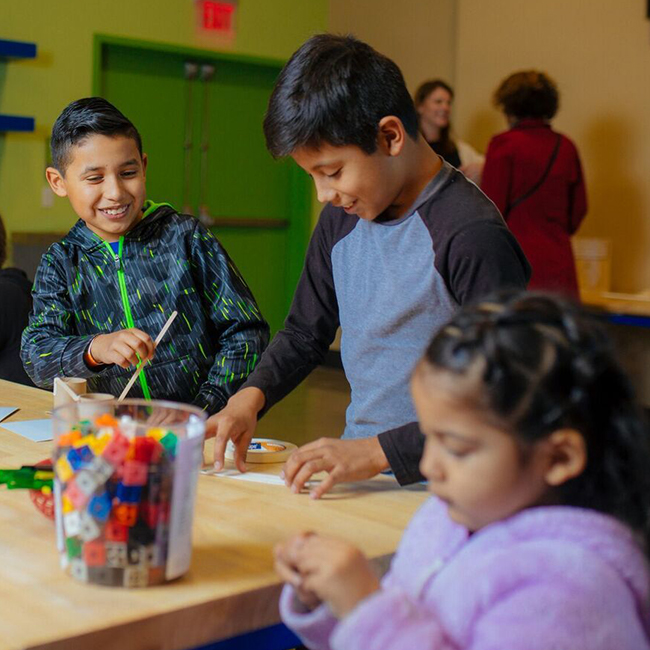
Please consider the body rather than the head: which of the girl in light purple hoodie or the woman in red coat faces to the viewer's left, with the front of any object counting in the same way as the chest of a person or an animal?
the girl in light purple hoodie

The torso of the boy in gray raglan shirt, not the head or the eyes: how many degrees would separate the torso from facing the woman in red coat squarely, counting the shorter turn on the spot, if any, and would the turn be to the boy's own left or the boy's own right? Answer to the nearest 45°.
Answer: approximately 135° to the boy's own right

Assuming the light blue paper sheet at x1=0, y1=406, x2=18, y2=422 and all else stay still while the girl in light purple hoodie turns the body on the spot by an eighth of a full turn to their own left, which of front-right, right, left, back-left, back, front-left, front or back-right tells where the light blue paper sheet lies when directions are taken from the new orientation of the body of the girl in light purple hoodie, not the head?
right

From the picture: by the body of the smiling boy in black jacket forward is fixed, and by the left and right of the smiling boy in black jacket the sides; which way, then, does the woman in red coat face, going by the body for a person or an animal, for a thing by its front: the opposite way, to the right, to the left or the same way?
the opposite way

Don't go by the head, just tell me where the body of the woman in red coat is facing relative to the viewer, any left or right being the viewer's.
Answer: facing away from the viewer

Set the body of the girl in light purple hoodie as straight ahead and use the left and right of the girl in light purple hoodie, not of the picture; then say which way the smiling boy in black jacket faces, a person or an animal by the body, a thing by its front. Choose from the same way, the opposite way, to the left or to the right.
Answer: to the left

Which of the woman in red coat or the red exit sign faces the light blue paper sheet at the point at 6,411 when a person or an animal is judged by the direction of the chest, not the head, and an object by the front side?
the red exit sign

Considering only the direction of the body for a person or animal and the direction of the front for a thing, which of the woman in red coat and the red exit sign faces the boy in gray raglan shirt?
the red exit sign

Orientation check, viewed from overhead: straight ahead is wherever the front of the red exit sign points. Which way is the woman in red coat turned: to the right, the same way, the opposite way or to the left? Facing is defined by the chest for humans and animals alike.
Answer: the opposite way

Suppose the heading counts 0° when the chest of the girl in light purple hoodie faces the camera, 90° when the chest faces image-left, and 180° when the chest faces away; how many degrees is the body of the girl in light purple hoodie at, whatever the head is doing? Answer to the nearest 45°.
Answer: approximately 90°

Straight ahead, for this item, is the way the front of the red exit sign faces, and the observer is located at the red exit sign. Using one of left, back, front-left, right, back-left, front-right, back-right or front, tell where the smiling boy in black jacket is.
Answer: front

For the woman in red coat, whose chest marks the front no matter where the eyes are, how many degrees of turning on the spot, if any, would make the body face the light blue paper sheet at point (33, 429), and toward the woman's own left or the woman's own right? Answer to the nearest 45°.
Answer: approximately 180°

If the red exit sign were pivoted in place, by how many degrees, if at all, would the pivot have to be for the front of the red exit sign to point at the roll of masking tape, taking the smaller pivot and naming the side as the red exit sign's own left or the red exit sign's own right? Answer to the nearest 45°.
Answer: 0° — it already faces it

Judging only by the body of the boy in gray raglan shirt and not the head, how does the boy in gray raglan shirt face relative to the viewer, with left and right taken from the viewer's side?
facing the viewer and to the left of the viewer

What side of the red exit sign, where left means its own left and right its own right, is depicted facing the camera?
front

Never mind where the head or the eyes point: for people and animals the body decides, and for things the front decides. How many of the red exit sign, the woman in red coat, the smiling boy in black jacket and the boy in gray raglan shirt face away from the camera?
1

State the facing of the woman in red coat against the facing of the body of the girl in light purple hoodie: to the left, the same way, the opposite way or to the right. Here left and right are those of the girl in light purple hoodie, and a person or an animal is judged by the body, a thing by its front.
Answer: to the right
